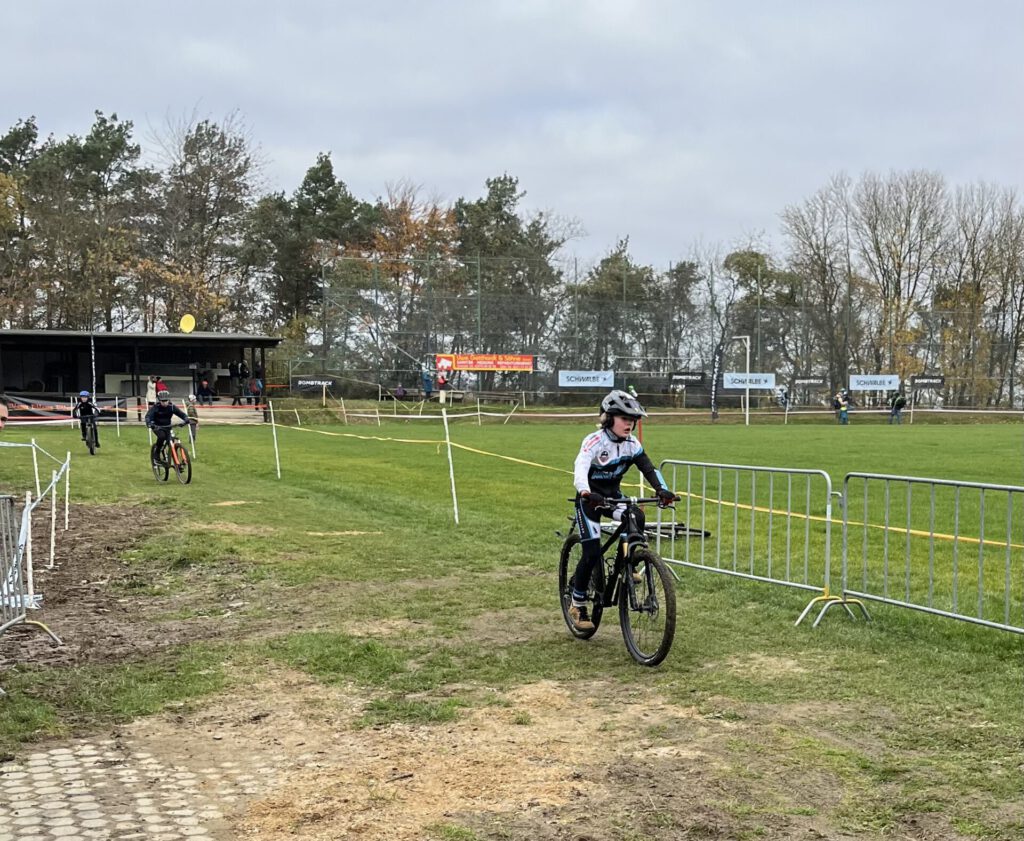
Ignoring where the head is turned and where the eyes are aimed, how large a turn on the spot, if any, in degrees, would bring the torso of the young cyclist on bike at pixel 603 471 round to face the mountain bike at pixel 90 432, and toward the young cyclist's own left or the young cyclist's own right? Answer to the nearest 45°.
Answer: approximately 180°

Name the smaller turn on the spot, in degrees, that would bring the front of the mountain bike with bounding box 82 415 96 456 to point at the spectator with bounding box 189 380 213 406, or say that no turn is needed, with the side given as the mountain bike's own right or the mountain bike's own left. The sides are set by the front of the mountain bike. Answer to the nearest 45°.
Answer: approximately 180°

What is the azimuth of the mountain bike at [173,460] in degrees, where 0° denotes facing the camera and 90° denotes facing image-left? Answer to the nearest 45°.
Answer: approximately 315°

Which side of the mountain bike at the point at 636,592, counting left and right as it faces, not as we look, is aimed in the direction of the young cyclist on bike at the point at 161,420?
back

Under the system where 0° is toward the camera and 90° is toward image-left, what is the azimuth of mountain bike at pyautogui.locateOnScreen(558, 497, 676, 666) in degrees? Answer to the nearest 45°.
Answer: approximately 315°
